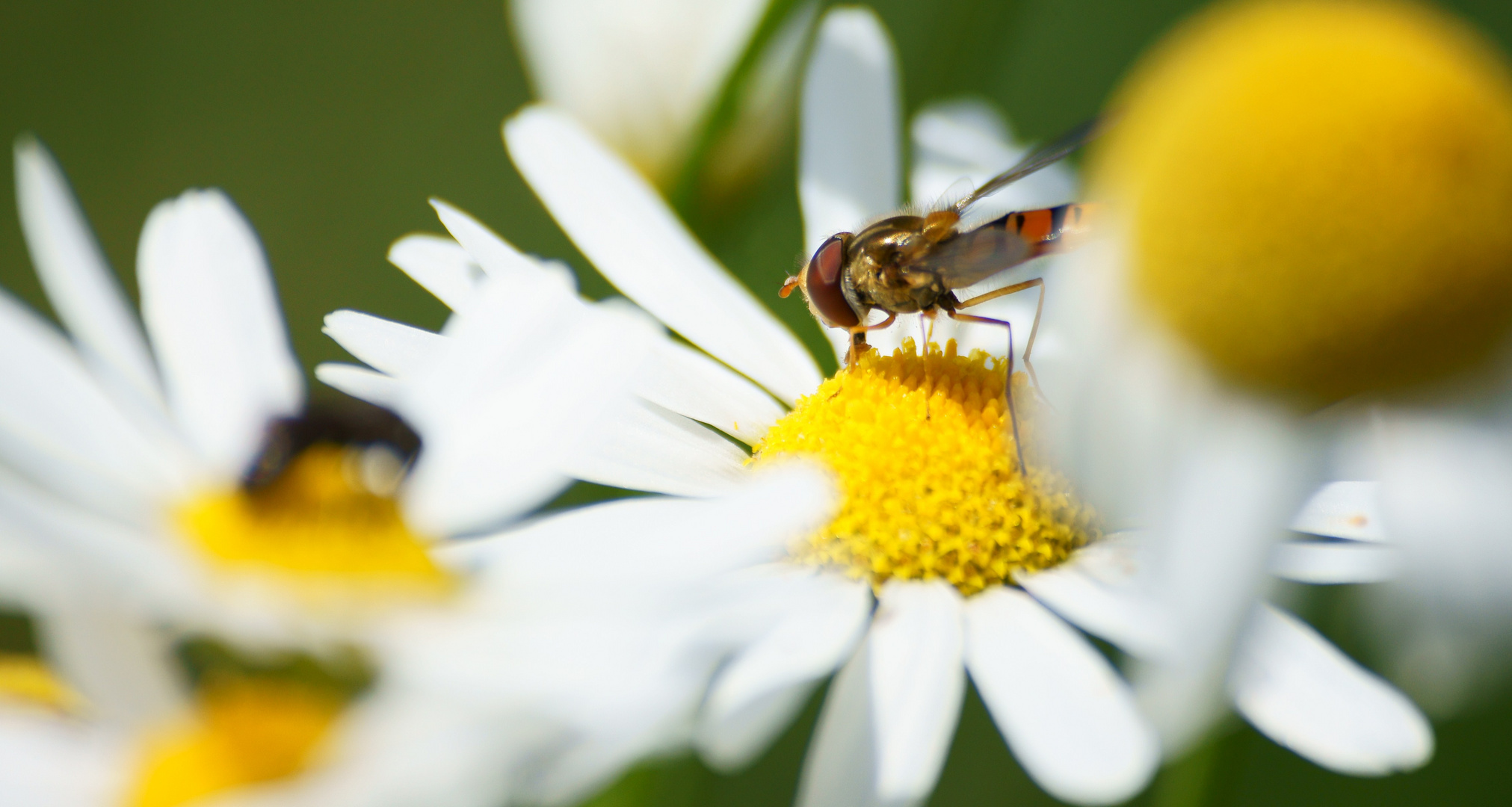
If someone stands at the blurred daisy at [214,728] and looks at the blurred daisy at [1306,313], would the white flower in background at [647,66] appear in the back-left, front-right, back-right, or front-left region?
front-left

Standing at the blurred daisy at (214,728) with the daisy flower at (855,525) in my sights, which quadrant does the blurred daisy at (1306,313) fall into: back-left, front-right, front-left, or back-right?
front-right

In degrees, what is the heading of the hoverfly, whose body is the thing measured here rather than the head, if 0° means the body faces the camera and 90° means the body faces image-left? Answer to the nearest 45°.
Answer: approximately 90°
